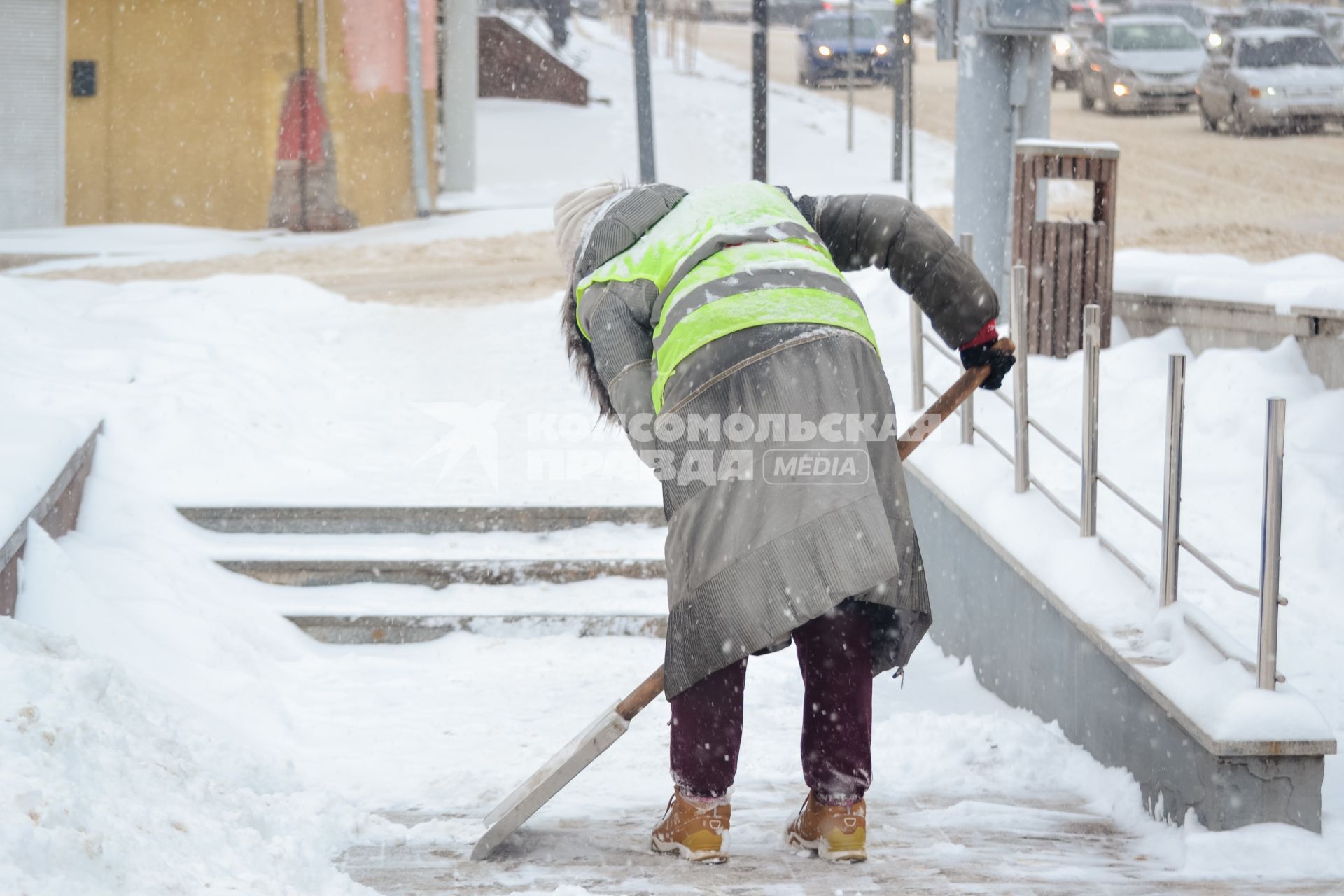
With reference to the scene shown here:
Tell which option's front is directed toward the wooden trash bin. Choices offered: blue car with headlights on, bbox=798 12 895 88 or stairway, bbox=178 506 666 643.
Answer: the blue car with headlights on

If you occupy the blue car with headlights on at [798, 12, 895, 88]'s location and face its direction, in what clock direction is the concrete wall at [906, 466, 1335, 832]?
The concrete wall is roughly at 12 o'clock from the blue car with headlights on.

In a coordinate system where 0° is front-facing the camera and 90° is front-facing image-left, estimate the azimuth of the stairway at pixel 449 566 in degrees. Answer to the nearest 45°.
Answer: approximately 0°

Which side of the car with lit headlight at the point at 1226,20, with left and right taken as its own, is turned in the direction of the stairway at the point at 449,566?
front

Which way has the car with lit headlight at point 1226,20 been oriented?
toward the camera

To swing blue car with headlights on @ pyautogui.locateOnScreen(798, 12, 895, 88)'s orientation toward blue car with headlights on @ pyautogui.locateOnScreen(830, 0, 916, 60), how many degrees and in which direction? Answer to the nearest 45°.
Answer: approximately 180°

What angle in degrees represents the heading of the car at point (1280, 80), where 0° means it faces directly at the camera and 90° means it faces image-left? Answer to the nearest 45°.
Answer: approximately 315°

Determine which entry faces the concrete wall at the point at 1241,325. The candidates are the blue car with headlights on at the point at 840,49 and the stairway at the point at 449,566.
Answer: the blue car with headlights on

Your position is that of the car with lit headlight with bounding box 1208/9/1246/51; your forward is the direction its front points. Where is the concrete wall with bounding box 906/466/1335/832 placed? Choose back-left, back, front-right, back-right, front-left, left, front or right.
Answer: front

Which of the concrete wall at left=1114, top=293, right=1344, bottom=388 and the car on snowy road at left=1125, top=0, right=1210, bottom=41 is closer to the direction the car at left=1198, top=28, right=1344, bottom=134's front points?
the concrete wall

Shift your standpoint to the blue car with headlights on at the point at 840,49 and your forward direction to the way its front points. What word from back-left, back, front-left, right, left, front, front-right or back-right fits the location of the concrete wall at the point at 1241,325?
front

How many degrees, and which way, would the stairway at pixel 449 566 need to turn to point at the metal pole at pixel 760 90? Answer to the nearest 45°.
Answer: approximately 180°

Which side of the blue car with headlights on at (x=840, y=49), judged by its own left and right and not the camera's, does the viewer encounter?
front
